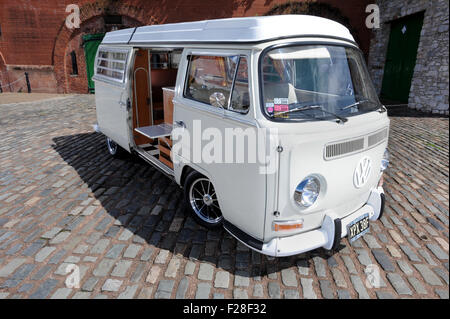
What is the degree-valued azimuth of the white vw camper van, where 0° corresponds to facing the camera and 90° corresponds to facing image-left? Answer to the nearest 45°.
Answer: approximately 315°
